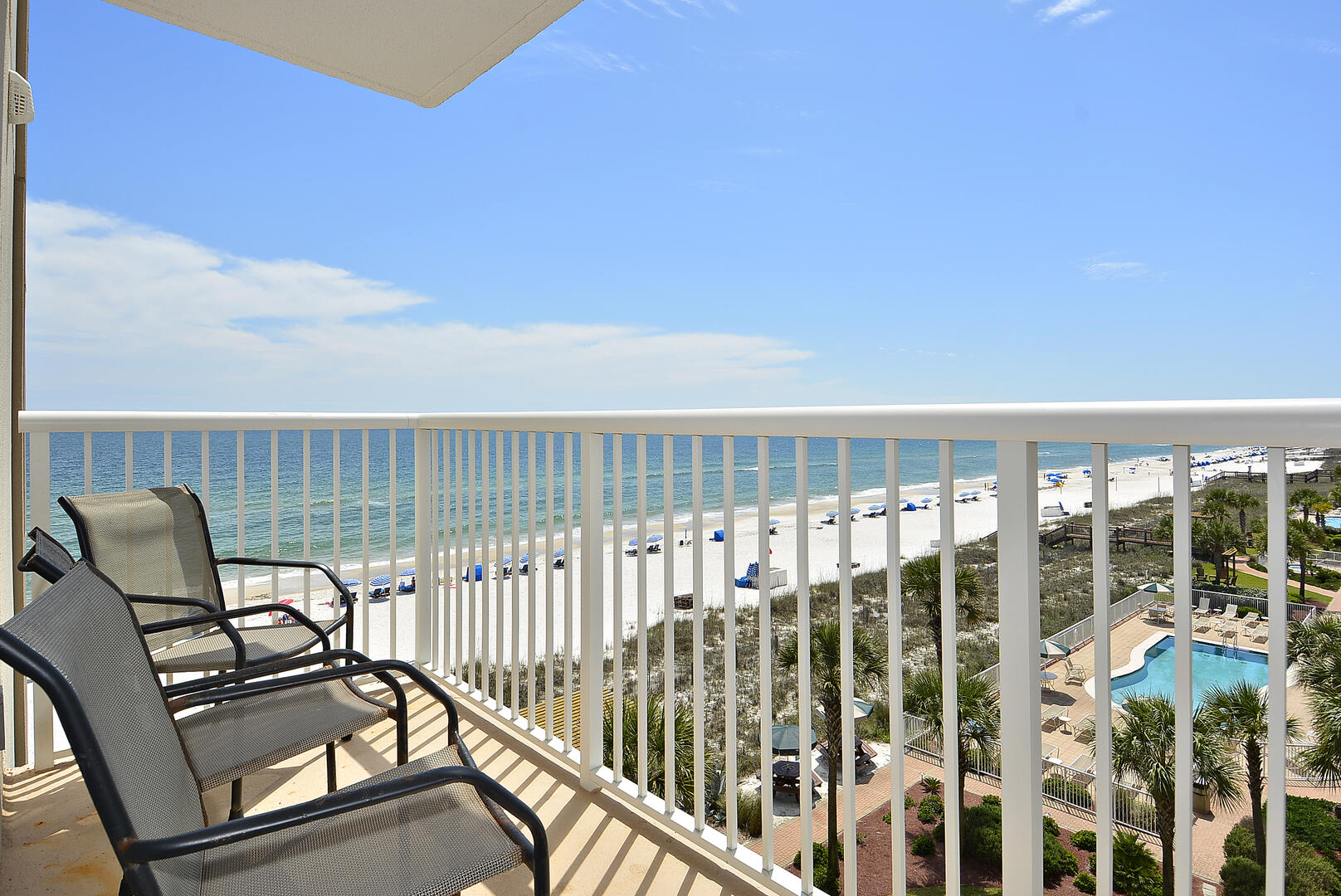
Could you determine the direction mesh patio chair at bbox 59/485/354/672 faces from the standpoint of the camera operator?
facing the viewer and to the right of the viewer

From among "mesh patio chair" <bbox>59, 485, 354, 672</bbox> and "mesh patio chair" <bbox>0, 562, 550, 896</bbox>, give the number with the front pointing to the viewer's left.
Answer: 0

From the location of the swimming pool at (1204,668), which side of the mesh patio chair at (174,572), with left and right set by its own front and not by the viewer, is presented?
front

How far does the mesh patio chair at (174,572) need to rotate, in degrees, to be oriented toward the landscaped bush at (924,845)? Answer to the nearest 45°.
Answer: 0° — it already faces it

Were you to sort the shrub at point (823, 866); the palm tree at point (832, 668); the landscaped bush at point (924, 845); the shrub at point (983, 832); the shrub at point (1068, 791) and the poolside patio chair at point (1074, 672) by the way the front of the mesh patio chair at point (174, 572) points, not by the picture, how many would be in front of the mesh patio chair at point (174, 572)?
6

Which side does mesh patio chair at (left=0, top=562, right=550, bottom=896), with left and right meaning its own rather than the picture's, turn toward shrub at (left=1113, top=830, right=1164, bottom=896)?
front

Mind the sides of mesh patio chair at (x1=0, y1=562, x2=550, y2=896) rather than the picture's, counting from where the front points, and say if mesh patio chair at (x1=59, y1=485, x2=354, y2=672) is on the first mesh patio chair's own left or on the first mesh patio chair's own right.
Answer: on the first mesh patio chair's own left

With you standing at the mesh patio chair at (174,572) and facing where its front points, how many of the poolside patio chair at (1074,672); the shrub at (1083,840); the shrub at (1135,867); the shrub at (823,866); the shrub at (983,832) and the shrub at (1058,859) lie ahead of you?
6

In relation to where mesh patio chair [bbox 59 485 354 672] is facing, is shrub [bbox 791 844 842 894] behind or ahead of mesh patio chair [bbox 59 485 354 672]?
ahead

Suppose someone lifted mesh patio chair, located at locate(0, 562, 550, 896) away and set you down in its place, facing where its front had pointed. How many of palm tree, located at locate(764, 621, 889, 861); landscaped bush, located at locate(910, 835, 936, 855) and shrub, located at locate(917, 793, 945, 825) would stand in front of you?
3

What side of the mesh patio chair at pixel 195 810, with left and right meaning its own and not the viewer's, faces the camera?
right

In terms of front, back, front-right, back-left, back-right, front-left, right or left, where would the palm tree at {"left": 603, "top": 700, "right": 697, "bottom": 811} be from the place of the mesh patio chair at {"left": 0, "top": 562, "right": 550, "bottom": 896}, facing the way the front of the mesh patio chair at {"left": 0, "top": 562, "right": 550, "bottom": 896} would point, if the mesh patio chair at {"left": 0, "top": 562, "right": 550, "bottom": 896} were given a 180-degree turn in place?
back-right

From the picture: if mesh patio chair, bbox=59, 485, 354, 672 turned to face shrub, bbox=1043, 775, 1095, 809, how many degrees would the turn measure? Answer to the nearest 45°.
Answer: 0° — it already faces it

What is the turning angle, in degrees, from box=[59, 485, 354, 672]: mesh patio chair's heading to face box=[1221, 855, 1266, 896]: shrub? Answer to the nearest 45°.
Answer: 0° — it already faces it

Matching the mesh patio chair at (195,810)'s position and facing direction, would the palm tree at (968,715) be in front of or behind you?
in front

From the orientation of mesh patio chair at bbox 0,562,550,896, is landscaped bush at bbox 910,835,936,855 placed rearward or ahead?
ahead
